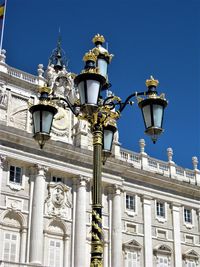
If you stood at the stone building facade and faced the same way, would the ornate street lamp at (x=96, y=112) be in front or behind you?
in front

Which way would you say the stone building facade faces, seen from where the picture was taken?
facing the viewer and to the right of the viewer
